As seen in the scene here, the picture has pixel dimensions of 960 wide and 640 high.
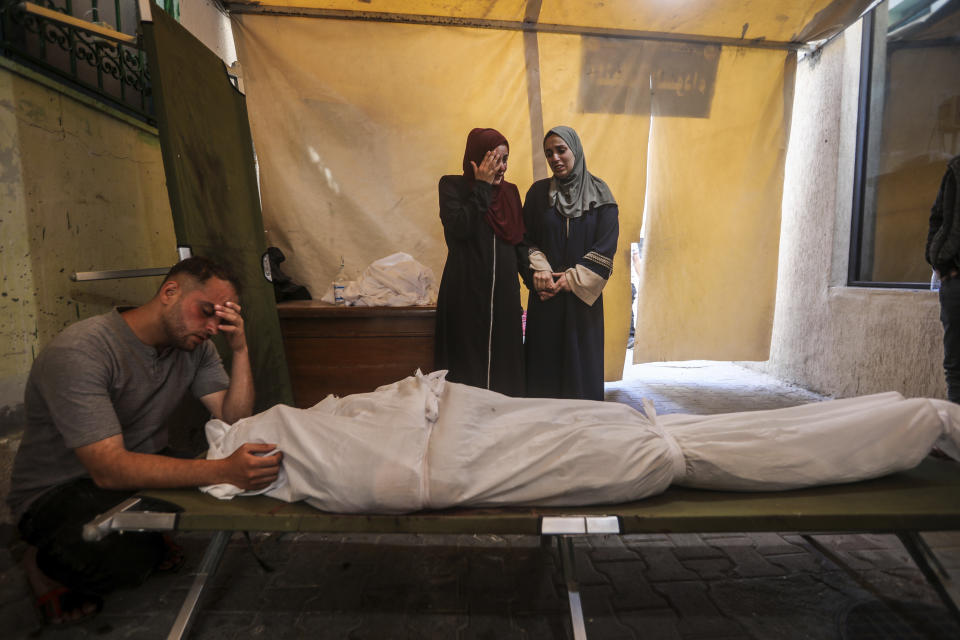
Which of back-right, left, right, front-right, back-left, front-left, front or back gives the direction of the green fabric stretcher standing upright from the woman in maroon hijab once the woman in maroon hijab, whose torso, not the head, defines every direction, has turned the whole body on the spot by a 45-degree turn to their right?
right

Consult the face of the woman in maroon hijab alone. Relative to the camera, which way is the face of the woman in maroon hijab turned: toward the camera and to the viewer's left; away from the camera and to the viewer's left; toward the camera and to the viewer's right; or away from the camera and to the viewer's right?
toward the camera and to the viewer's right

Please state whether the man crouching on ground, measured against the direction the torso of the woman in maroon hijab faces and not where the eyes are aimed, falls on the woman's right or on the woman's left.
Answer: on the woman's right

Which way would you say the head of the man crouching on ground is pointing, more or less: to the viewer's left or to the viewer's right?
to the viewer's right

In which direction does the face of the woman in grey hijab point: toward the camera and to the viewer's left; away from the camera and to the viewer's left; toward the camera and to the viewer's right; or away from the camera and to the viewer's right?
toward the camera and to the viewer's left

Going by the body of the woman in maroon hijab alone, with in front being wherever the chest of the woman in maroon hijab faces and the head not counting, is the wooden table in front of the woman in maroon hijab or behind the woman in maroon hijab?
behind

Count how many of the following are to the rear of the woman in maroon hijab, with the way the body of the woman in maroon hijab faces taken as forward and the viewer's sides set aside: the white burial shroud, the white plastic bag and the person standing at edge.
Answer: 1

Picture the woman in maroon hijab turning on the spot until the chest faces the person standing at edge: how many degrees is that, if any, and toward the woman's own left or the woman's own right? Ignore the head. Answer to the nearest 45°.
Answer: approximately 45° to the woman's own left

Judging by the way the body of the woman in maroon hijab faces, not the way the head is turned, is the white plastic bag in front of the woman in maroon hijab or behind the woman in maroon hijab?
behind

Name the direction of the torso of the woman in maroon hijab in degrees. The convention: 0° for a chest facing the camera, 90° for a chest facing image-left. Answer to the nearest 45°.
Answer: approximately 315°

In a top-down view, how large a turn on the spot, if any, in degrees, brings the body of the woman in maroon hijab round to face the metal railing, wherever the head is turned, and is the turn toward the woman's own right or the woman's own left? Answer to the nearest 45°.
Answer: approximately 135° to the woman's own right

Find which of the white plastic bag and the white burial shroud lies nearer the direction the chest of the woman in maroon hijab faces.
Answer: the white burial shroud
